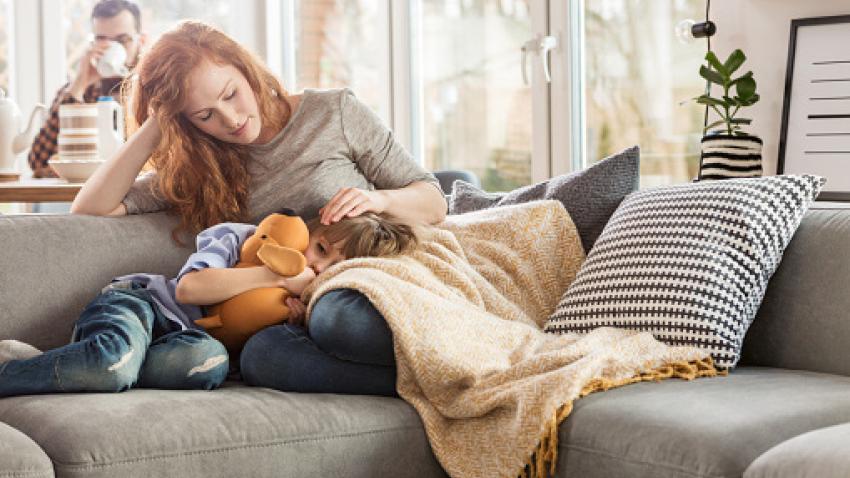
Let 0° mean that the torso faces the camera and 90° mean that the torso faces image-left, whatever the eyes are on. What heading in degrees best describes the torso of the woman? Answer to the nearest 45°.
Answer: approximately 0°

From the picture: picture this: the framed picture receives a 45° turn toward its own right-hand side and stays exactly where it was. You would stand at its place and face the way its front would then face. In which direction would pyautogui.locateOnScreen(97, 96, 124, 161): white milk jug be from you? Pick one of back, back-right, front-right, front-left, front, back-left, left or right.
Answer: front-right

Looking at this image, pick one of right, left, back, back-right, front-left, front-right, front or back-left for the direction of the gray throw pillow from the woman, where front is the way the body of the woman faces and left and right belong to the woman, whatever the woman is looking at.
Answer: left

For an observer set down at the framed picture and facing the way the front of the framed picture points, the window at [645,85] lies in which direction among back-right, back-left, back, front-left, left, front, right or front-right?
back-right

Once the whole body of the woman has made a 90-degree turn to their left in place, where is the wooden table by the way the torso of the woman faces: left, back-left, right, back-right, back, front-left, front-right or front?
back-left

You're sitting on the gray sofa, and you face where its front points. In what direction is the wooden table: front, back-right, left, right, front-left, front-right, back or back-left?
back-right

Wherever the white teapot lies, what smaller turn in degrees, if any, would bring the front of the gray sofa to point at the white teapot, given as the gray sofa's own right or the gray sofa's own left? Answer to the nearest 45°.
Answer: approximately 135° to the gray sofa's own right

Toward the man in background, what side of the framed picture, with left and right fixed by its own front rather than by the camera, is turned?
right
